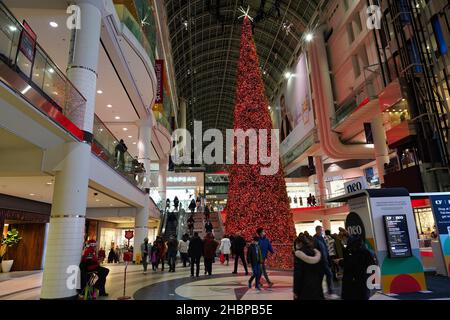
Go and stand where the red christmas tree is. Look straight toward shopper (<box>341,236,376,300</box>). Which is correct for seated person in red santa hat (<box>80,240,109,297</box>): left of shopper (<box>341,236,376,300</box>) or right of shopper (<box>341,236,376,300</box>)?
right

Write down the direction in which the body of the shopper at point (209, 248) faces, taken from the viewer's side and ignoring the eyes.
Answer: away from the camera

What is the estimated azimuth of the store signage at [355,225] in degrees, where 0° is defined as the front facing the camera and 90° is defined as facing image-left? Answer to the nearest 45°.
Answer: approximately 45°

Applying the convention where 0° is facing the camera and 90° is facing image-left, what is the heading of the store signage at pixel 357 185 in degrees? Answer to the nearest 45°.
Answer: approximately 45°

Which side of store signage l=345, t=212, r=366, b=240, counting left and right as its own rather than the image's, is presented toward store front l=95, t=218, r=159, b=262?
right

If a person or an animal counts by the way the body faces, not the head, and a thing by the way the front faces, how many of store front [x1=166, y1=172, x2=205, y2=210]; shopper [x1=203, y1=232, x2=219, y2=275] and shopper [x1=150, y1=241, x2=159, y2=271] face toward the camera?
1

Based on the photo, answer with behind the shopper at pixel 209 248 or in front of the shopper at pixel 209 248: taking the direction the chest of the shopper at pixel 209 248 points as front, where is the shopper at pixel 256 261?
behind

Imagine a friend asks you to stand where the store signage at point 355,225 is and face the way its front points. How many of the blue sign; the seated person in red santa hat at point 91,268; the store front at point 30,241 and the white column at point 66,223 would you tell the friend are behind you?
1

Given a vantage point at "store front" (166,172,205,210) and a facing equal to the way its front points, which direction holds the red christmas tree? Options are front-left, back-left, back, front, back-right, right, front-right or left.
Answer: front

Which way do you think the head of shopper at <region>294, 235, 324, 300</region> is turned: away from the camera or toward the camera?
away from the camera

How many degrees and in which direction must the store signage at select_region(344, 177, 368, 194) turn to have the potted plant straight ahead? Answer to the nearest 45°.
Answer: approximately 45° to its right

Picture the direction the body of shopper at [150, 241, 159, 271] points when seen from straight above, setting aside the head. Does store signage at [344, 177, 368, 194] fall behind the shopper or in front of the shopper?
behind

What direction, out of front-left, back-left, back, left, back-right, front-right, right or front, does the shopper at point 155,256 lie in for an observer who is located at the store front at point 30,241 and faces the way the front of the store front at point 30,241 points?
front

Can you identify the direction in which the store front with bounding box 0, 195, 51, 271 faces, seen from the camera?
facing the viewer and to the right of the viewer

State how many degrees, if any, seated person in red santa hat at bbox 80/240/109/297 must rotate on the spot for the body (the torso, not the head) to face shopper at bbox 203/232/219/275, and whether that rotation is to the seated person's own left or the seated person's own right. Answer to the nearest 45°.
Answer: approximately 90° to the seated person's own left

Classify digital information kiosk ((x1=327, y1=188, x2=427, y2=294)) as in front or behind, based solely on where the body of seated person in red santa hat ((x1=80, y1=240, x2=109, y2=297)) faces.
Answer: in front

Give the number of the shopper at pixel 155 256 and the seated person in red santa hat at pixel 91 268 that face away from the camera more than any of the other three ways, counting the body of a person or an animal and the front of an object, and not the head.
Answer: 1

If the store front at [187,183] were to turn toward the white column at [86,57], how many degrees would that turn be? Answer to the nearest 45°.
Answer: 0° — it already faces it

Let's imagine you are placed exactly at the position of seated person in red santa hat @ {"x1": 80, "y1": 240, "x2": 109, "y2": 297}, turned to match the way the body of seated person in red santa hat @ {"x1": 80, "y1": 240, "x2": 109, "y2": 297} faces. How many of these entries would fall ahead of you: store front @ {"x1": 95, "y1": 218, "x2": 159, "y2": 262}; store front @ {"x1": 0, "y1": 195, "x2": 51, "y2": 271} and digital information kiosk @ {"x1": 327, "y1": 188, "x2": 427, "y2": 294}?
1

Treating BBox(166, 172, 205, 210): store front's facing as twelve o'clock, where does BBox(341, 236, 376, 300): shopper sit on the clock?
The shopper is roughly at 12 o'clock from the store front.
